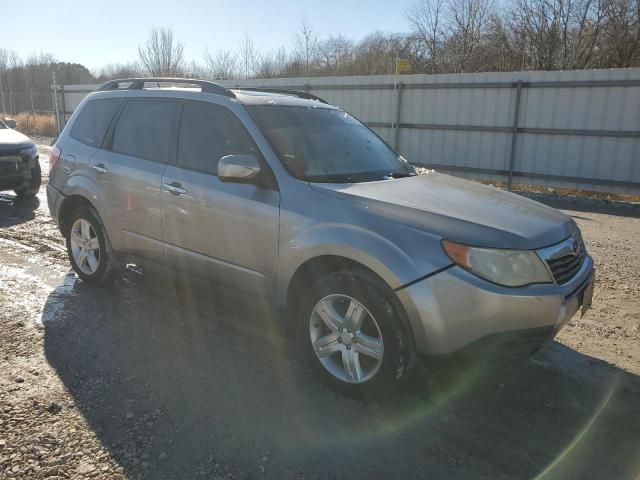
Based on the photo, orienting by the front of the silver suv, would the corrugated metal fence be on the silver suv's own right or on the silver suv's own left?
on the silver suv's own left

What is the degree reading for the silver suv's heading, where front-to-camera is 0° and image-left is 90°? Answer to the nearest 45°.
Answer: approximately 315°

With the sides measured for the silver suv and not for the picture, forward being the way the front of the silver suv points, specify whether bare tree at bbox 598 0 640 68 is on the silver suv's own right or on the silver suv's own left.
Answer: on the silver suv's own left
